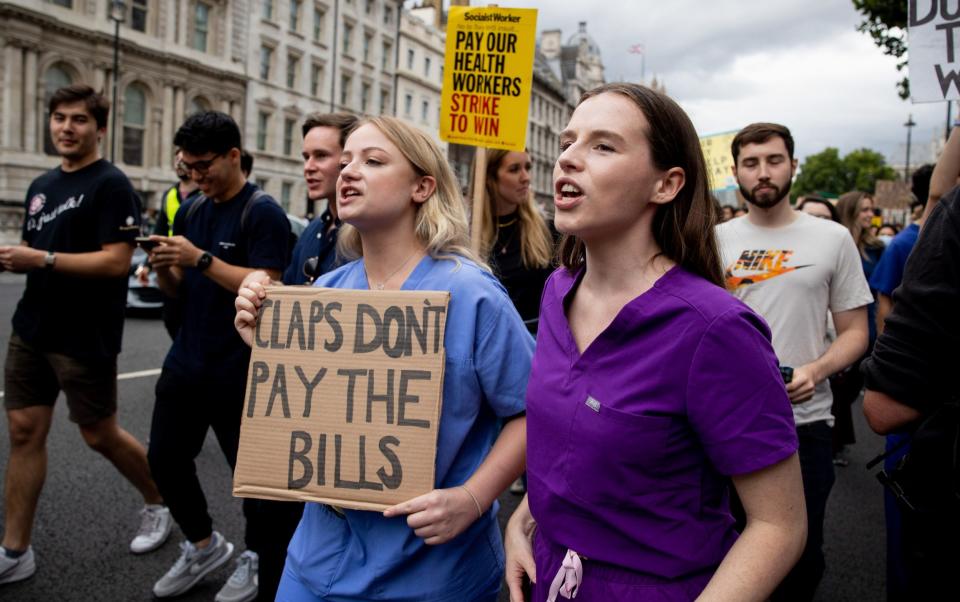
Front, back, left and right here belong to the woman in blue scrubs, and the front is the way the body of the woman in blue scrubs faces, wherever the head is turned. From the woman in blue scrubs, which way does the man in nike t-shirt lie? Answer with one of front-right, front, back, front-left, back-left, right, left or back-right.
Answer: back

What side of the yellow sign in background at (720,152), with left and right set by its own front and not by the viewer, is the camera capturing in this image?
front

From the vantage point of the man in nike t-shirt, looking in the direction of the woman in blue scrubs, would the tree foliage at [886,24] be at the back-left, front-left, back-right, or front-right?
back-right

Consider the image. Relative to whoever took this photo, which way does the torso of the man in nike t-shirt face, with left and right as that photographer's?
facing the viewer

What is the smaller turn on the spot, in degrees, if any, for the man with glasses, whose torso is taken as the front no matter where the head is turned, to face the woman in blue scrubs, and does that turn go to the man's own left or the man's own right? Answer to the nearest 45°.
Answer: approximately 45° to the man's own left

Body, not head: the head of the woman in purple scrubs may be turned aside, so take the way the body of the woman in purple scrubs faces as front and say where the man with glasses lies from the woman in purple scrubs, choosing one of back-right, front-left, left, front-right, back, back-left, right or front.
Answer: right

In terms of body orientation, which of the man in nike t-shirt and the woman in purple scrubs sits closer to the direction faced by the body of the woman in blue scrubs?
the woman in purple scrubs

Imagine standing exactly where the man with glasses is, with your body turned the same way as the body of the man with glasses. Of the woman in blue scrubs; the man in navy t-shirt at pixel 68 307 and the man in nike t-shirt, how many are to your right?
1

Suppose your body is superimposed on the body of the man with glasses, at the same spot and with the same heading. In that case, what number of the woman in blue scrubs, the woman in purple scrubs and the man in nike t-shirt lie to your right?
0

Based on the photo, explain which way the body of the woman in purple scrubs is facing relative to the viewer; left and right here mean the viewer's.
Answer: facing the viewer and to the left of the viewer

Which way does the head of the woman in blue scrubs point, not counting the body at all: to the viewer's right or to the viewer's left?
to the viewer's left

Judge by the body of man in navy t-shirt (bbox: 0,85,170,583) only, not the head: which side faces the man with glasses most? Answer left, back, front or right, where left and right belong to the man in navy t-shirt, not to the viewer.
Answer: left

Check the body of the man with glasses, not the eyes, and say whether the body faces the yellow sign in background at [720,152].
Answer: no

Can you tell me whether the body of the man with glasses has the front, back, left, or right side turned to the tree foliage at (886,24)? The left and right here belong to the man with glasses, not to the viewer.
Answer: back

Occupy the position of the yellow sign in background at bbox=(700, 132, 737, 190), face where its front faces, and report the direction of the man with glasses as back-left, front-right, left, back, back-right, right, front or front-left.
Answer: front

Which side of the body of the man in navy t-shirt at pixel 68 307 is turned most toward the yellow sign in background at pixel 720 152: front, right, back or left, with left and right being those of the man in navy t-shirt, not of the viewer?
back

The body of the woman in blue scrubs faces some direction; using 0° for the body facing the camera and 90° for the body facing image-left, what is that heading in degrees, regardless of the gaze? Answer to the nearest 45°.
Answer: approximately 45°

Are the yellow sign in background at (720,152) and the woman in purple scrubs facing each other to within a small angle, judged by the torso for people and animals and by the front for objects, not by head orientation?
no

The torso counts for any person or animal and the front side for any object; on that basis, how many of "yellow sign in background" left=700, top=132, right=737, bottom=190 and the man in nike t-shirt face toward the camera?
2

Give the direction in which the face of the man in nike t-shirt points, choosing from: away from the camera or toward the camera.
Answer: toward the camera

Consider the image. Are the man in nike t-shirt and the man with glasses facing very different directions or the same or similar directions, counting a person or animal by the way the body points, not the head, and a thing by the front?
same or similar directions
